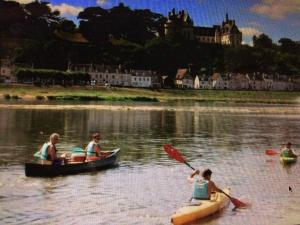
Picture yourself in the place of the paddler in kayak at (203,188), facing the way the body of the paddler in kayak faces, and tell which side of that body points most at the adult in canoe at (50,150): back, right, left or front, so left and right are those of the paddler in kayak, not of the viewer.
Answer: left

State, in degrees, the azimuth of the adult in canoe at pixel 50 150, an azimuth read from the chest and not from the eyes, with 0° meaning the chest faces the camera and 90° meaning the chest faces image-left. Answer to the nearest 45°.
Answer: approximately 270°

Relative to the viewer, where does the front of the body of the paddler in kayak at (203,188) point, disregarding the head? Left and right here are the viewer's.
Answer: facing away from the viewer and to the right of the viewer

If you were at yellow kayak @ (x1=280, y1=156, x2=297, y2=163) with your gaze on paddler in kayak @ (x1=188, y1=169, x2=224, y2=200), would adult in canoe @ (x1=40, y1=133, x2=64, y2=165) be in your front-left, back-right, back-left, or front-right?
front-right

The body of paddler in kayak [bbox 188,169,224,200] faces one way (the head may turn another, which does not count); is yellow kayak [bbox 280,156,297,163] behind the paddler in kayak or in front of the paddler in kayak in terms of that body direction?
in front

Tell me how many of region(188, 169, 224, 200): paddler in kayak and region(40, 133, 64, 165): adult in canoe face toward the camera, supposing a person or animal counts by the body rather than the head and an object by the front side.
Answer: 0

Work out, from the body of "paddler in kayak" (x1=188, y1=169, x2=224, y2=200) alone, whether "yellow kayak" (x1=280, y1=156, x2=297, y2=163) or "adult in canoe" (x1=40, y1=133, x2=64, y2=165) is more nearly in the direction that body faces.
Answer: the yellow kayak
